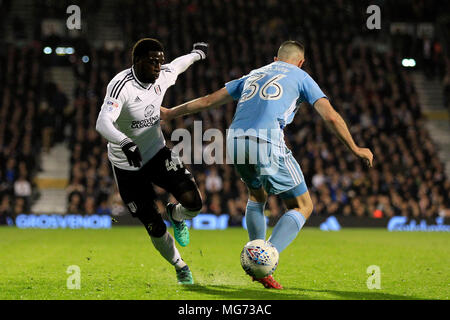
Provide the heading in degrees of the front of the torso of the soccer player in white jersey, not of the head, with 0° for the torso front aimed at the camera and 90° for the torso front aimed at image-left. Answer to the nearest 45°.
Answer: approximately 315°

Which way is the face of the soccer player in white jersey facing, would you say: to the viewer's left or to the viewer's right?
to the viewer's right
